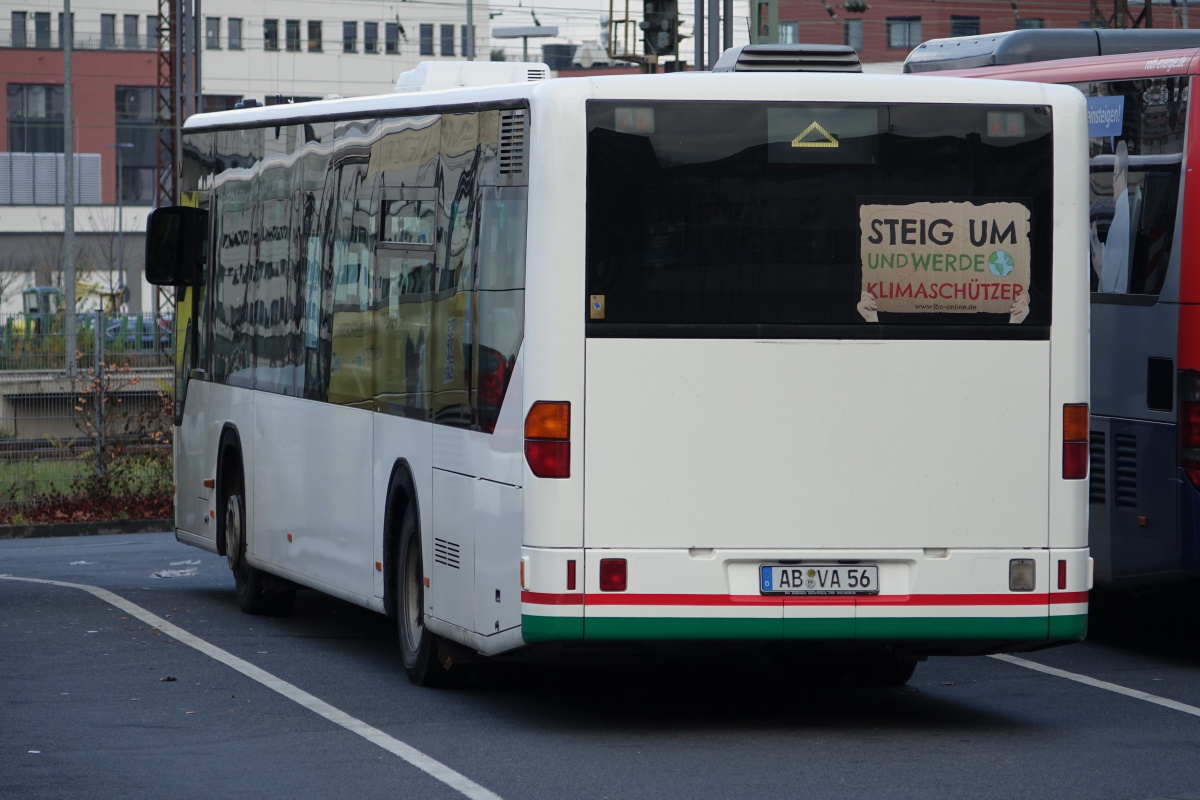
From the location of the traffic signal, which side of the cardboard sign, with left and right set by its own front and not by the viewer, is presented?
back

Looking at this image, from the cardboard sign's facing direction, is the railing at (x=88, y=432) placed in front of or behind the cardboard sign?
behind
